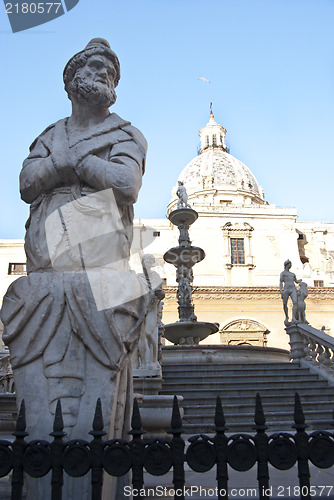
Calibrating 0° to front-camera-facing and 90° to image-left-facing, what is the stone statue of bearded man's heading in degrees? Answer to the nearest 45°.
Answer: approximately 0°

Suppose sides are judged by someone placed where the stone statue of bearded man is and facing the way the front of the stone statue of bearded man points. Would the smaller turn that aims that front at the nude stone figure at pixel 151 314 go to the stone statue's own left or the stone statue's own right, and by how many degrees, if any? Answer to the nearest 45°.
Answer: approximately 180°

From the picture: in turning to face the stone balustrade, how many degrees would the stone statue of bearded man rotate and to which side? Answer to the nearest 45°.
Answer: approximately 135° to its left
